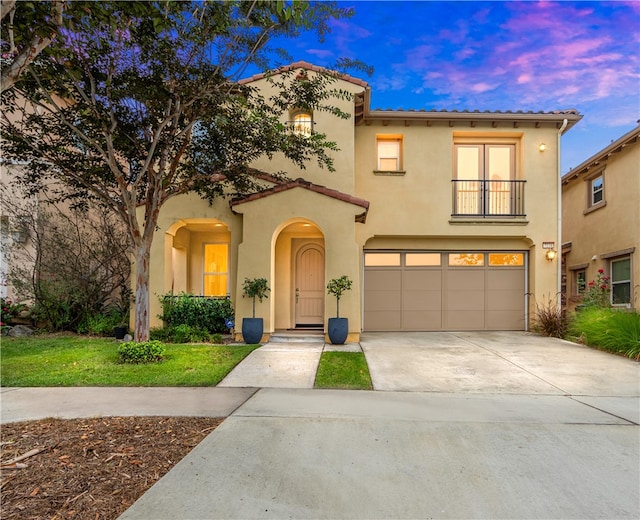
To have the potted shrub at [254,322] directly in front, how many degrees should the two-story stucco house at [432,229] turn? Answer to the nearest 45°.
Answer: approximately 45° to its right

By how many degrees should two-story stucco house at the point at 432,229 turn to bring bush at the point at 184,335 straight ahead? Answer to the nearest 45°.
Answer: approximately 45° to its right

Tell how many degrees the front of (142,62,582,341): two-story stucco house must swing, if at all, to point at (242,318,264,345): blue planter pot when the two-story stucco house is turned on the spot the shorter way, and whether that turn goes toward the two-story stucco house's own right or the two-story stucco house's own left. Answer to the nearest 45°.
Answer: approximately 45° to the two-story stucco house's own right

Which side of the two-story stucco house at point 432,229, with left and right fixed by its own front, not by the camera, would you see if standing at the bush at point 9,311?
right

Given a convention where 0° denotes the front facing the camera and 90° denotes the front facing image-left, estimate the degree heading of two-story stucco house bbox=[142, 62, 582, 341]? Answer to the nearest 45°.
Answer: approximately 0°

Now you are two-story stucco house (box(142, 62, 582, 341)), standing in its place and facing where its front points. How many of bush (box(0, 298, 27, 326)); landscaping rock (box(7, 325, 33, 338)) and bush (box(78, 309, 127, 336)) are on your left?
0

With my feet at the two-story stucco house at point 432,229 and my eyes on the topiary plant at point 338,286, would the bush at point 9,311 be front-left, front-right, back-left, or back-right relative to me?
front-right

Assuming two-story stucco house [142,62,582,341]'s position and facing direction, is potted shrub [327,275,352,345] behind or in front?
in front

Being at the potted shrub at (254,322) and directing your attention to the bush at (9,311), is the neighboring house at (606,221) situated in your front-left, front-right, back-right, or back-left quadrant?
back-right

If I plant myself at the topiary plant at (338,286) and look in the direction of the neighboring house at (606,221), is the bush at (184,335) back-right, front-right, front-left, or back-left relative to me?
back-left

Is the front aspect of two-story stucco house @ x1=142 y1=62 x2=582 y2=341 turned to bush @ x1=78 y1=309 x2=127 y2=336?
no

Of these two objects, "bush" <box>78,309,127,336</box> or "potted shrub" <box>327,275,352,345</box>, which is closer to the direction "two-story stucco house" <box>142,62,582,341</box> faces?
the potted shrub

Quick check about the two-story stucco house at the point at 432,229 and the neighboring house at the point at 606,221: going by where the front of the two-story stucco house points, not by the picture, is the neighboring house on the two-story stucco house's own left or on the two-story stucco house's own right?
on the two-story stucco house's own left

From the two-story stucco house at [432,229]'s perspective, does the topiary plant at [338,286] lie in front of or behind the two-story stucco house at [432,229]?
in front
